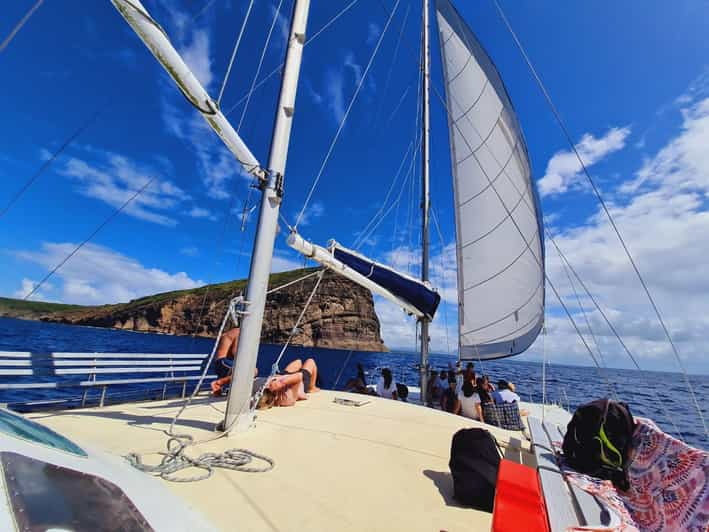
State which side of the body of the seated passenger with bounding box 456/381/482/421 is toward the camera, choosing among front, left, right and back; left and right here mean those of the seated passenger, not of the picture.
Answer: back

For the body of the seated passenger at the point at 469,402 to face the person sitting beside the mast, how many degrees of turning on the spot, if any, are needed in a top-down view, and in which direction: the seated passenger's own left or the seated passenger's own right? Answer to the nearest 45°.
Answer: approximately 135° to the seated passenger's own left

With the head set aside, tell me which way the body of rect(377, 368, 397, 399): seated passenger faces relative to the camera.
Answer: away from the camera

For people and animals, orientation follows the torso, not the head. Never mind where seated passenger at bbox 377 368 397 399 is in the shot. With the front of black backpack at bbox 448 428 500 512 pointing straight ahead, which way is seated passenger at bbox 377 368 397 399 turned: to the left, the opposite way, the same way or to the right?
the opposite way

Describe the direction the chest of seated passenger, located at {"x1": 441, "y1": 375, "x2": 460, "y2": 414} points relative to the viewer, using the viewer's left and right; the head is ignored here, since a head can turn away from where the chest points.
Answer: facing away from the viewer

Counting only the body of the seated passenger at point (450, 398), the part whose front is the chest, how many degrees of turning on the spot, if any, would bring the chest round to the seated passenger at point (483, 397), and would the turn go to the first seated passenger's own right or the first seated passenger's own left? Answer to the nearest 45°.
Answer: approximately 135° to the first seated passenger's own right

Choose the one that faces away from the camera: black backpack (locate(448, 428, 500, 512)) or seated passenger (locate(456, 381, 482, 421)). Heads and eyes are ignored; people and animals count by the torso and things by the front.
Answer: the seated passenger

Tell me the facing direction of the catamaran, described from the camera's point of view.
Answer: facing away from the viewer and to the right of the viewer

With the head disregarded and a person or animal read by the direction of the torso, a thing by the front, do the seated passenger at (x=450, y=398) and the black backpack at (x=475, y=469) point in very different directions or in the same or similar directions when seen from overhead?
very different directions

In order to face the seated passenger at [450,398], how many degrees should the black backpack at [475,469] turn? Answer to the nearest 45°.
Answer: approximately 180°
